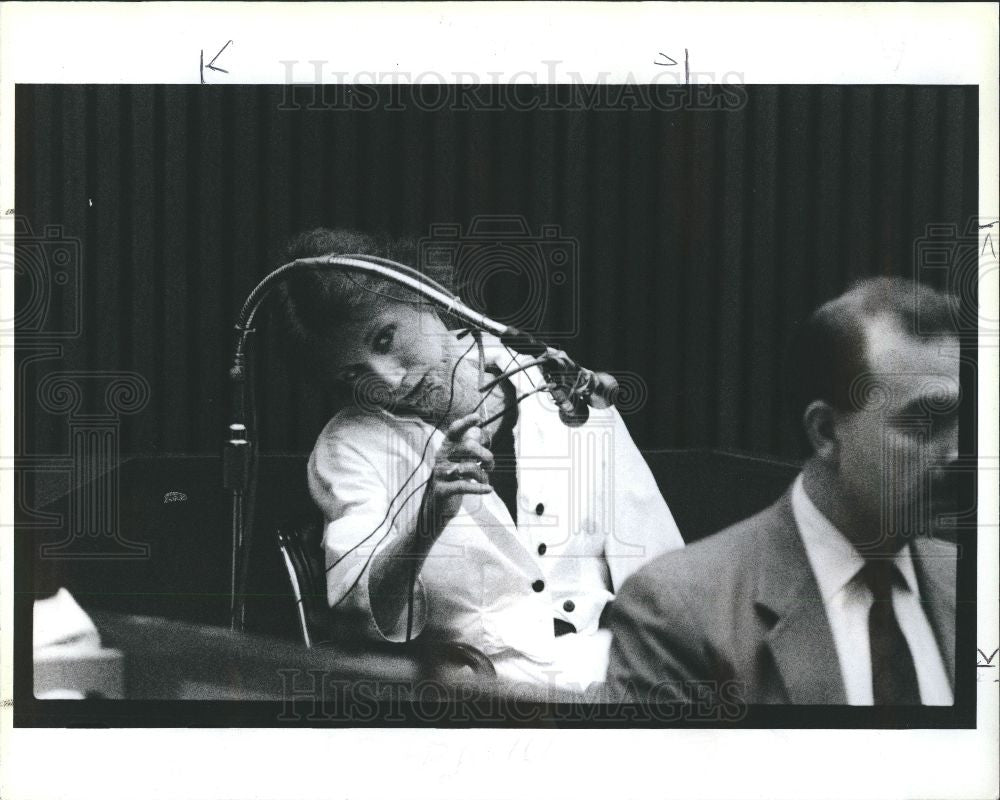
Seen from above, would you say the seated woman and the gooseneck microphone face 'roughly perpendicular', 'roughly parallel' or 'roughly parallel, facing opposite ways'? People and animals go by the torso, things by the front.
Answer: roughly perpendicular

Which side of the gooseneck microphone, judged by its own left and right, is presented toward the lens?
right
